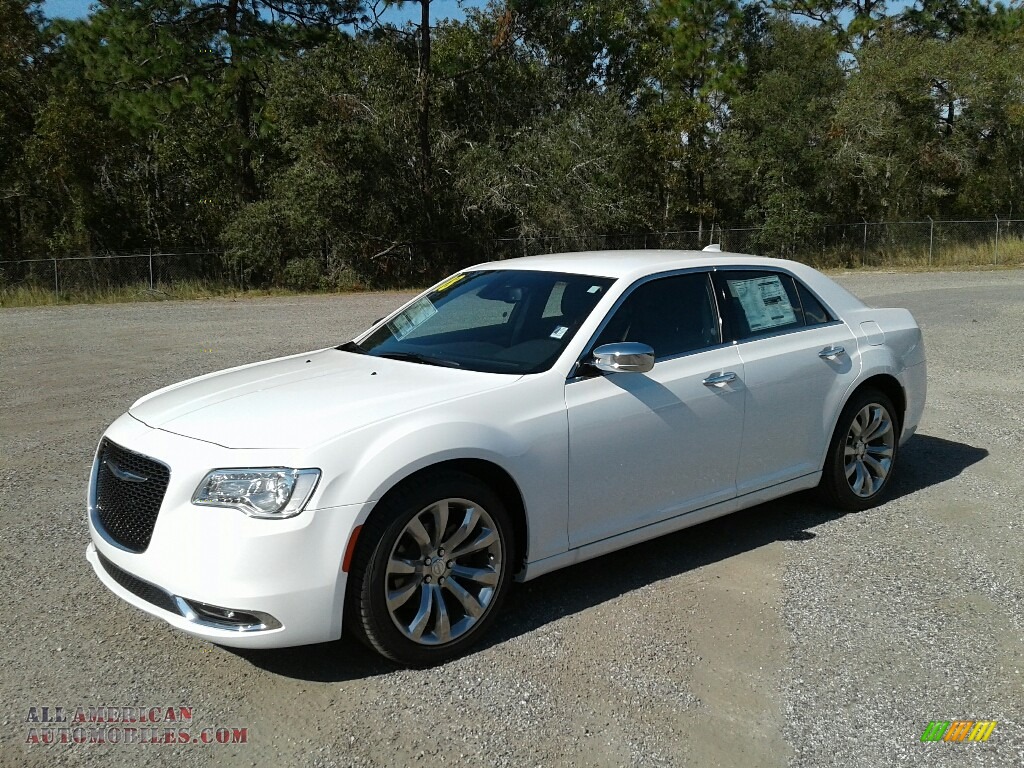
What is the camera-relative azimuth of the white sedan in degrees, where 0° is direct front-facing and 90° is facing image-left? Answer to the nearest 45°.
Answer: approximately 45°

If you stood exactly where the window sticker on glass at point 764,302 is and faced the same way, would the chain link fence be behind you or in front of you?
behind

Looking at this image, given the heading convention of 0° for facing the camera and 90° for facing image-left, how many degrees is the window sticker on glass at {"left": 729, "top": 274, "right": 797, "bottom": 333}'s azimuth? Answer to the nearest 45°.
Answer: approximately 315°
